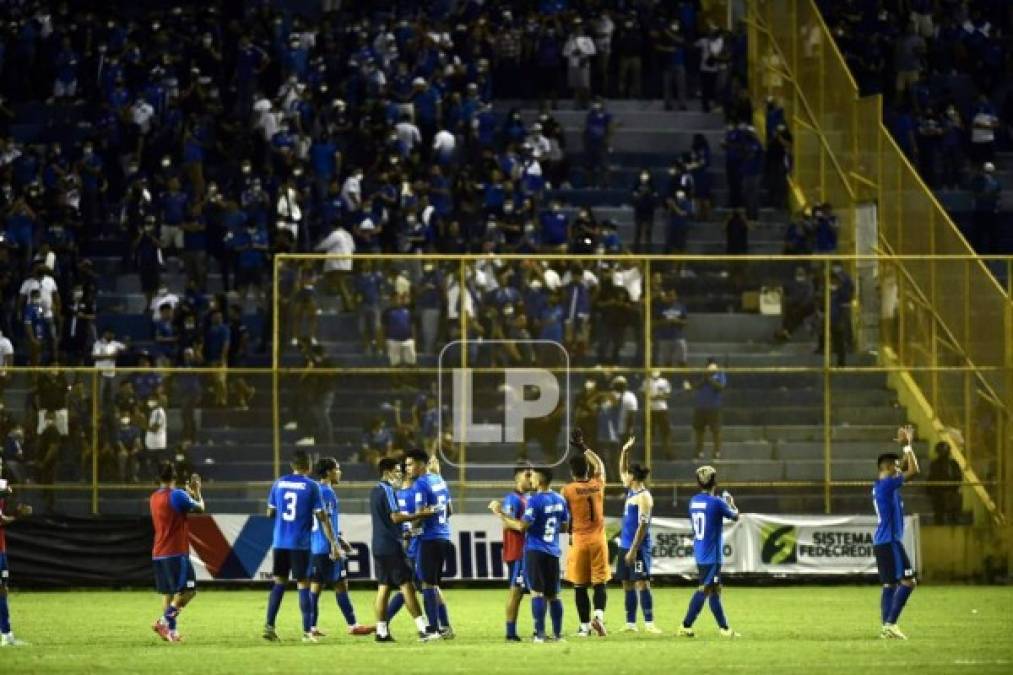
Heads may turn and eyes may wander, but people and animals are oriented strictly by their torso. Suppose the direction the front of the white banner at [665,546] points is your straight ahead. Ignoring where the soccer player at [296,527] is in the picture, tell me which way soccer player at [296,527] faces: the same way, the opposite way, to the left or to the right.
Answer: the opposite way

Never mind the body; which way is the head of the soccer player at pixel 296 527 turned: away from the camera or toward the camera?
away from the camera

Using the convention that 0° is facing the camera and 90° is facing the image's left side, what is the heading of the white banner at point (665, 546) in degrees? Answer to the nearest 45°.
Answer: approximately 0°

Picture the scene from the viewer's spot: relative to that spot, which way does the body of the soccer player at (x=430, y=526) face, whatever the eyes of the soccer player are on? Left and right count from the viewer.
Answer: facing away from the viewer and to the left of the viewer

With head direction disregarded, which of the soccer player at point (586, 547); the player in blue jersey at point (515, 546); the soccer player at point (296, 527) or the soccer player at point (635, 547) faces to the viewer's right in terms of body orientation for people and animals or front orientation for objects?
the player in blue jersey

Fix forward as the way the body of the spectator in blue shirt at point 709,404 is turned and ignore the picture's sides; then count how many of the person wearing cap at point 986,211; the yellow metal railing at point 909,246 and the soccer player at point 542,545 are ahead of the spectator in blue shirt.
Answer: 1

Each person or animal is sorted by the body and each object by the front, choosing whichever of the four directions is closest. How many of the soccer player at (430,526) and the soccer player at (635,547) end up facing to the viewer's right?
0

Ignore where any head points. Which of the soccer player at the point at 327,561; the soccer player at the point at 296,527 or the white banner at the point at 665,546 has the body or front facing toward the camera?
the white banner

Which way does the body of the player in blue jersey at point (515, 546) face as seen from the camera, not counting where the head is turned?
to the viewer's right

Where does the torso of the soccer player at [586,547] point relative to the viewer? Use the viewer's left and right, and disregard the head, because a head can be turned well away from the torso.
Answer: facing away from the viewer

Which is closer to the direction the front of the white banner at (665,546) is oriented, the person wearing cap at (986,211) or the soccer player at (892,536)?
the soccer player

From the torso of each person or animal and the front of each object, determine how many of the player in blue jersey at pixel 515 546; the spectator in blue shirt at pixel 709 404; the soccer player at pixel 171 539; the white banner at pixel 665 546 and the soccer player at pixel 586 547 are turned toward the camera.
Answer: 2

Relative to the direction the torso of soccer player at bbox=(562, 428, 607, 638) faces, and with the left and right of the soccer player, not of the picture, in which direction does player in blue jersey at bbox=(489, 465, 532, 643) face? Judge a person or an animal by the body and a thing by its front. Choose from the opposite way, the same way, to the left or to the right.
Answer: to the right

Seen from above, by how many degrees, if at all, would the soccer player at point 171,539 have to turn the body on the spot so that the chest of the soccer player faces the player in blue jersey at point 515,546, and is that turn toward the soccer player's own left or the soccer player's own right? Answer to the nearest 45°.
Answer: approximately 45° to the soccer player's own right

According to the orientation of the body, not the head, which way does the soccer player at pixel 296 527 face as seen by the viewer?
away from the camera
